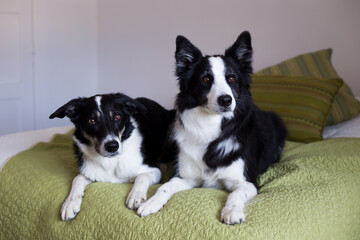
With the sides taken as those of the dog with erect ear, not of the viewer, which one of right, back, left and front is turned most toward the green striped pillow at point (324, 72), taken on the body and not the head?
back

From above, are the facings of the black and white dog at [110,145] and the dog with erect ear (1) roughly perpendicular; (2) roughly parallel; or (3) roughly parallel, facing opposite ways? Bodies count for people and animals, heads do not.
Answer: roughly parallel

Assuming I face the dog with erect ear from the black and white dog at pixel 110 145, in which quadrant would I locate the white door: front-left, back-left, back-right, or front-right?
back-left

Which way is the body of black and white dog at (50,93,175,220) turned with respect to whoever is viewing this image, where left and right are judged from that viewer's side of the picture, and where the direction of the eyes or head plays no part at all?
facing the viewer and to the left of the viewer

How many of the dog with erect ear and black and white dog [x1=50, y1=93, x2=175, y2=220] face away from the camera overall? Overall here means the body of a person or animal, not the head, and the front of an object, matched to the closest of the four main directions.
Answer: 0
